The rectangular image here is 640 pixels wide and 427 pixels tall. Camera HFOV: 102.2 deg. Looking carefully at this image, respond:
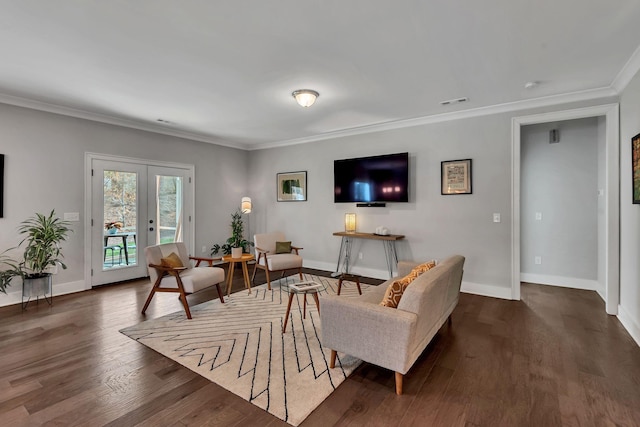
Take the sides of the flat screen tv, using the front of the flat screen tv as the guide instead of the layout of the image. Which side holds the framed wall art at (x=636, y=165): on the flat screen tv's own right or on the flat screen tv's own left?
on the flat screen tv's own left

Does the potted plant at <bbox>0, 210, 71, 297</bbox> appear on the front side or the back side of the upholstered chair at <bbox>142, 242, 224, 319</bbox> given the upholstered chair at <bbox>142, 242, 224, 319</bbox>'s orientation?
on the back side

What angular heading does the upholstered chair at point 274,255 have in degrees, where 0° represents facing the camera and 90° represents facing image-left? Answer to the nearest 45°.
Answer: approximately 315°

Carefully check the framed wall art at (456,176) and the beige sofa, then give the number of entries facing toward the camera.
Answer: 1
